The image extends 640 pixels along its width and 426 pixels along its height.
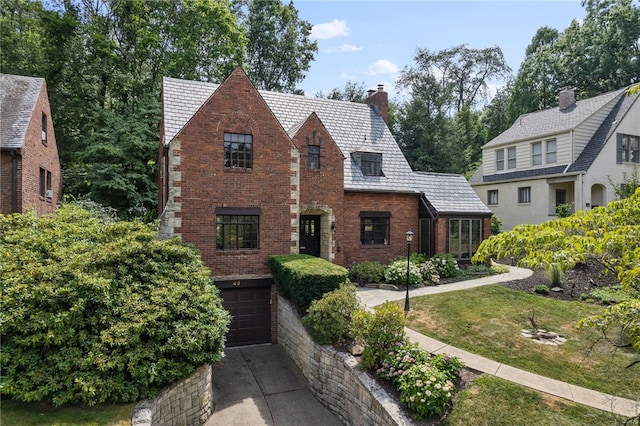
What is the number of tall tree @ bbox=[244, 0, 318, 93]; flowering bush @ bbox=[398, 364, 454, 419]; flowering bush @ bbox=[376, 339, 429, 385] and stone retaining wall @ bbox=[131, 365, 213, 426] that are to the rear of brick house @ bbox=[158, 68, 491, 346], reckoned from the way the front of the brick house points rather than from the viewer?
1

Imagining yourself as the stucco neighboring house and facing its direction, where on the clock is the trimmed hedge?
The trimmed hedge is roughly at 2 o'clock from the stucco neighboring house.

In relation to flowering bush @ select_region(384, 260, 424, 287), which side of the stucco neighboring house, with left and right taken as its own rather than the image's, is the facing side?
right

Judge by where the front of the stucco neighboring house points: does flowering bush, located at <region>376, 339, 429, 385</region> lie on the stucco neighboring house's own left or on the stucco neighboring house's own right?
on the stucco neighboring house's own right

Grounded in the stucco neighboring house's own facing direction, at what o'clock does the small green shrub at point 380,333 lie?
The small green shrub is roughly at 2 o'clock from the stucco neighboring house.

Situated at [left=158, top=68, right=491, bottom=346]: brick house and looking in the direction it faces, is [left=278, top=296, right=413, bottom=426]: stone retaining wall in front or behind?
in front

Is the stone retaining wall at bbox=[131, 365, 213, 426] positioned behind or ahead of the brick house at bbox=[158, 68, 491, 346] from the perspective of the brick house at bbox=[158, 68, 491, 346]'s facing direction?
ahead

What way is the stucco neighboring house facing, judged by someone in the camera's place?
facing the viewer and to the right of the viewer

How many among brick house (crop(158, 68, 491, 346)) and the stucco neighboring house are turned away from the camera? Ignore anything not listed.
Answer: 0

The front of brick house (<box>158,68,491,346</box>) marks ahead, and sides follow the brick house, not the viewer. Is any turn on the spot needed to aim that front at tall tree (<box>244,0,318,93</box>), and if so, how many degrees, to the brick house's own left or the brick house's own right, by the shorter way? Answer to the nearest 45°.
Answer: approximately 180°

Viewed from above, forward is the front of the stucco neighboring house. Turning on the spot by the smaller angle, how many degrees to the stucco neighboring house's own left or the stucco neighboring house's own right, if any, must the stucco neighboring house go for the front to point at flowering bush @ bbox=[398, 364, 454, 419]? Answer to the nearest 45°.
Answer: approximately 45° to the stucco neighboring house's own right

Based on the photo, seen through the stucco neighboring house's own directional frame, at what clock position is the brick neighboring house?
The brick neighboring house is roughly at 3 o'clock from the stucco neighboring house.

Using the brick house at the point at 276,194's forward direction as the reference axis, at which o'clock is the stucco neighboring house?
The stucco neighboring house is roughly at 8 o'clock from the brick house.
